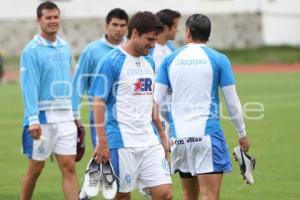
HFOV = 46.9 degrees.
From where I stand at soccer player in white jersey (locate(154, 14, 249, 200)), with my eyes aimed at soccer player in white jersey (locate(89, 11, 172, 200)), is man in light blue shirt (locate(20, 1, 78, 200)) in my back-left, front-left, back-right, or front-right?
front-right

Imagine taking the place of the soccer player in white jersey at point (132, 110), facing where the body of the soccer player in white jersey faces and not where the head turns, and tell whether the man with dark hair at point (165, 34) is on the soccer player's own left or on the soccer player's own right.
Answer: on the soccer player's own left

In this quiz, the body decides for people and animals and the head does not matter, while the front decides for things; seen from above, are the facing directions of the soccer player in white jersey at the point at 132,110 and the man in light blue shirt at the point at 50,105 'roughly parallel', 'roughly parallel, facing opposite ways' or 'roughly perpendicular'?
roughly parallel

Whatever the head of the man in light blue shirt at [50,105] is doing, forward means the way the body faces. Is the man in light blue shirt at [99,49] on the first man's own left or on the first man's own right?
on the first man's own left

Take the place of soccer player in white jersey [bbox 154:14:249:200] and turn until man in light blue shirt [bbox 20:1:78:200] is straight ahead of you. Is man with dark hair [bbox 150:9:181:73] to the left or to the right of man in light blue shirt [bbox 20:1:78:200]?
right

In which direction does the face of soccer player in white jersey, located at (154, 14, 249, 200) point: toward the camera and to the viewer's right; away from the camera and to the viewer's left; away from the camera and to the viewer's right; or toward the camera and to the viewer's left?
away from the camera and to the viewer's left

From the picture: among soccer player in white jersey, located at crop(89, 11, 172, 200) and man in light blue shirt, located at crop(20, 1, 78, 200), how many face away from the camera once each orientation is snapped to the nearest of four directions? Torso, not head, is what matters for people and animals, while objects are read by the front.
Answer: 0

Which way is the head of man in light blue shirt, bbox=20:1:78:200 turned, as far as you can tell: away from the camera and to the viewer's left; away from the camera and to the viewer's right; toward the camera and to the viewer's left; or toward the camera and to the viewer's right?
toward the camera and to the viewer's right

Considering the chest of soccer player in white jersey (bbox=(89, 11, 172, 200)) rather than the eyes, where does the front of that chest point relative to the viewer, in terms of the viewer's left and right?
facing the viewer and to the right of the viewer

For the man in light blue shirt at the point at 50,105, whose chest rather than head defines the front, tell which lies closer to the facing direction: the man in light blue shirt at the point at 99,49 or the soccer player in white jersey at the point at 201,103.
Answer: the soccer player in white jersey
